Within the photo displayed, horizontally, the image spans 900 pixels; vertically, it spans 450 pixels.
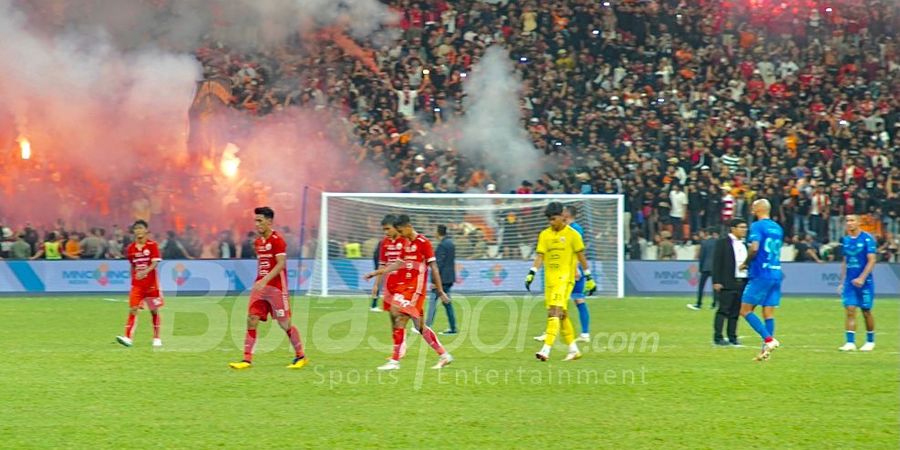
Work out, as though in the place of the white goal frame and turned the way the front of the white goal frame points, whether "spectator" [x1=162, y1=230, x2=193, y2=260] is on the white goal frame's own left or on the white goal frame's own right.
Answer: on the white goal frame's own right

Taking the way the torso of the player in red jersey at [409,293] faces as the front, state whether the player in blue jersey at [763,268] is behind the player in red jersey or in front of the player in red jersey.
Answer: behind

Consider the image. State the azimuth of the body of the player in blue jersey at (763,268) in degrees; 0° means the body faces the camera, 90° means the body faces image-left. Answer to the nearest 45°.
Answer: approximately 135°

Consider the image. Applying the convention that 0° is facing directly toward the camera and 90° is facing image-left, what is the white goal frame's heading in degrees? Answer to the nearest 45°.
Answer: approximately 0°

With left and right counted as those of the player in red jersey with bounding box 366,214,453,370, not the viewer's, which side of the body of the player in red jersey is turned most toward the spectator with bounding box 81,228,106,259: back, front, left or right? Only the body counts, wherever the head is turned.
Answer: right

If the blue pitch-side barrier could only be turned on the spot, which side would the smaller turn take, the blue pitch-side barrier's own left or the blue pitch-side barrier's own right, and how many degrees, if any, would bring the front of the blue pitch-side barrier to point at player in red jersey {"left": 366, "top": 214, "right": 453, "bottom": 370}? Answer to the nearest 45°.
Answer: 0° — it already faces them

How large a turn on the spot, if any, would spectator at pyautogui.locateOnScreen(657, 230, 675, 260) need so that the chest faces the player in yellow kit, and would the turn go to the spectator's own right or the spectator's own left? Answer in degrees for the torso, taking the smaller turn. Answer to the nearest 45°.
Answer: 0° — they already face them

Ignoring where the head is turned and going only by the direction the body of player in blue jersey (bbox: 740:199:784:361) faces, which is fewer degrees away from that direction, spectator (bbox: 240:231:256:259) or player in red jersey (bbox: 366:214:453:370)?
the spectator

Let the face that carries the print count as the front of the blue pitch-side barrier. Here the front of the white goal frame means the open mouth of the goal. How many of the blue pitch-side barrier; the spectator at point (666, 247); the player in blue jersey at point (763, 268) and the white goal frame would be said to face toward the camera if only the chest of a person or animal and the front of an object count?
3

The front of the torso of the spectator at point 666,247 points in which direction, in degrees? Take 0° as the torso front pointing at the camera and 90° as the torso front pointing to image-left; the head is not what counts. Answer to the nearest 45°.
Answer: approximately 0°
